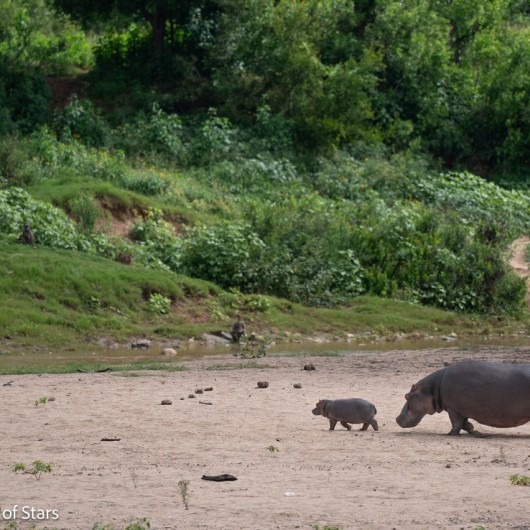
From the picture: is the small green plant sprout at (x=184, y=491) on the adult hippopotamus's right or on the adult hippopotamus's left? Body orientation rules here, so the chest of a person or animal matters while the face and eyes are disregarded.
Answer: on its left

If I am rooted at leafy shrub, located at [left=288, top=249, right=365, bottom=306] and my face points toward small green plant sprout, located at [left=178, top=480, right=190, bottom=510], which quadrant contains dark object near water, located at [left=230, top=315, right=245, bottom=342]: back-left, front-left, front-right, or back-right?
front-right

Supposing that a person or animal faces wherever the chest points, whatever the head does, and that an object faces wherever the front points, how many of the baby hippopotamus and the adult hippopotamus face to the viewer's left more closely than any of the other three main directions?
2

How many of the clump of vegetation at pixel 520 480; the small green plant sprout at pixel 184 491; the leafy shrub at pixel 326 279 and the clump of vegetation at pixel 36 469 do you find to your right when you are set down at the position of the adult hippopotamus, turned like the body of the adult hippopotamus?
1

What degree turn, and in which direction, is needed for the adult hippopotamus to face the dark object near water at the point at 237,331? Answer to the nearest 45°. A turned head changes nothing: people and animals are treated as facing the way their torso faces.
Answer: approximately 90° to its right

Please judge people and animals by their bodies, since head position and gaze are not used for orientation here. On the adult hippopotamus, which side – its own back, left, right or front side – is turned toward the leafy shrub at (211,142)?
right

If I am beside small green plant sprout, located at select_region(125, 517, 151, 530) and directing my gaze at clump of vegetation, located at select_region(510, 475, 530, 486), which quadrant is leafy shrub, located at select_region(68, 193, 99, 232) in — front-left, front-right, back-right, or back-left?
front-left

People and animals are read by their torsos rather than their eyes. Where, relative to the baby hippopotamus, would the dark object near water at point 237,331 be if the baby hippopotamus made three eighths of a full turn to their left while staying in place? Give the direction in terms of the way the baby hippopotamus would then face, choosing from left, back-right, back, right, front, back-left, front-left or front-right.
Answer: back-left

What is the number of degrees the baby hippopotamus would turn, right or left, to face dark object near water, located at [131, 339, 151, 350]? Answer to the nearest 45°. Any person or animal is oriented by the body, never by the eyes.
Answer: approximately 90° to its right

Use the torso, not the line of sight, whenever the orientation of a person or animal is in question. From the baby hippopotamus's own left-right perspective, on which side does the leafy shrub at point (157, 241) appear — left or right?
on its right

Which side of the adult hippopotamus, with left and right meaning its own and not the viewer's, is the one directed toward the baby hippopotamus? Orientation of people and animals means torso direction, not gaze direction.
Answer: front

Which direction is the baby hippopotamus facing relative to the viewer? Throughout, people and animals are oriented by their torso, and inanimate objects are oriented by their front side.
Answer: to the viewer's left

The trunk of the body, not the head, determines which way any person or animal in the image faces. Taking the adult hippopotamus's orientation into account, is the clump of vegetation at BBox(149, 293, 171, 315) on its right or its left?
on its right

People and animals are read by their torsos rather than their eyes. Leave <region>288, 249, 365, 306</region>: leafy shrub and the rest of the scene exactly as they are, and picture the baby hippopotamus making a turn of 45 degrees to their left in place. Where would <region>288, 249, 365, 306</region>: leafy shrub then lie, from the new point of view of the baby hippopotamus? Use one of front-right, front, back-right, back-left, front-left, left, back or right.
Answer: back-right

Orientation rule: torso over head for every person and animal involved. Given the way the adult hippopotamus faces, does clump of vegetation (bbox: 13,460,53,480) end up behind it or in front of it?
in front

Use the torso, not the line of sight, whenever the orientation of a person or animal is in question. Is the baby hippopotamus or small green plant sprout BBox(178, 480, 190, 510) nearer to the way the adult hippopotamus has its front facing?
the baby hippopotamus

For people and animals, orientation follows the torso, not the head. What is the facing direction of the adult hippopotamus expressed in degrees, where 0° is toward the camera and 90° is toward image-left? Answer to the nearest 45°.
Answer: approximately 90°
